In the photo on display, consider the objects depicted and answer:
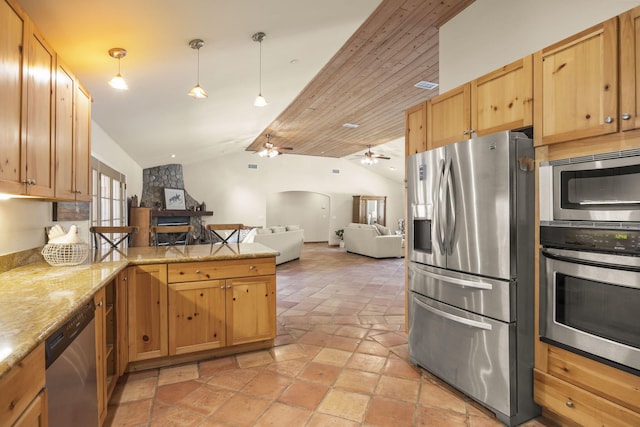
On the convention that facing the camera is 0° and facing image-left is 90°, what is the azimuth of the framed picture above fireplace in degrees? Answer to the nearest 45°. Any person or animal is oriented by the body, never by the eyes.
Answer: approximately 315°

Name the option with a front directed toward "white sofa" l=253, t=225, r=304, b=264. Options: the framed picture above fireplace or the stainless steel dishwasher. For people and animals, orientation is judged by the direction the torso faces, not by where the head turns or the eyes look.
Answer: the framed picture above fireplace

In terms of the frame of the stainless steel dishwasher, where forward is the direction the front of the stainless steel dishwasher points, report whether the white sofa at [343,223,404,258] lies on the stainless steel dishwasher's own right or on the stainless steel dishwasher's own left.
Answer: on the stainless steel dishwasher's own left

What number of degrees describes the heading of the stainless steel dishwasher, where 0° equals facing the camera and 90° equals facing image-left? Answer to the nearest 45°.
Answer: approximately 315°

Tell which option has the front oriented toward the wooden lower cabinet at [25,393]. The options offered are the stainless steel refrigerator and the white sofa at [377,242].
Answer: the stainless steel refrigerator

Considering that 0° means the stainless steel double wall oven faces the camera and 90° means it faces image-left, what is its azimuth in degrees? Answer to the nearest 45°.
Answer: approximately 45°
